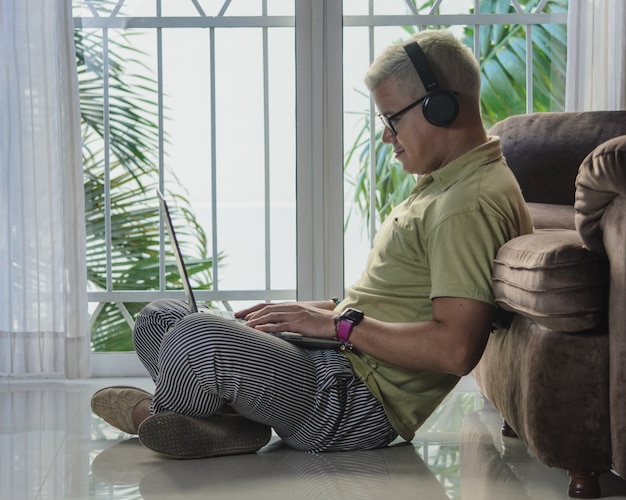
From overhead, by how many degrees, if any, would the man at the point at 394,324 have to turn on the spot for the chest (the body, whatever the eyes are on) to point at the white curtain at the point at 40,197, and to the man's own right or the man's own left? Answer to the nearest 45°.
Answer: approximately 45° to the man's own right

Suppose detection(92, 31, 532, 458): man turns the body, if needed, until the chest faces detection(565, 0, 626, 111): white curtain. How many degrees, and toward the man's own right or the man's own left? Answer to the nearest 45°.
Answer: approximately 135° to the man's own right

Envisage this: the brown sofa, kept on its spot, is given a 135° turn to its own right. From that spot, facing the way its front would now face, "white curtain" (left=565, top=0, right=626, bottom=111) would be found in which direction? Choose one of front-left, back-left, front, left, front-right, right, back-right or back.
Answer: front

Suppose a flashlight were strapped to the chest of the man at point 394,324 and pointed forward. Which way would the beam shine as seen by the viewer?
to the viewer's left

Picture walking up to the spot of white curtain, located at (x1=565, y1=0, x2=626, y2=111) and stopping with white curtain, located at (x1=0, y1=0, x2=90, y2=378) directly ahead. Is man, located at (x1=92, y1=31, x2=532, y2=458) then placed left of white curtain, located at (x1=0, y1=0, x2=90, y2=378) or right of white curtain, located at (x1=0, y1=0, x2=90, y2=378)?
left

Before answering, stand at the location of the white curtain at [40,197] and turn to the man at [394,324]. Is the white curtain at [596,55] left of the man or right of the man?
left

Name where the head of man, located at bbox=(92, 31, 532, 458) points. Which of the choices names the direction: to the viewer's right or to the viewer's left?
to the viewer's left

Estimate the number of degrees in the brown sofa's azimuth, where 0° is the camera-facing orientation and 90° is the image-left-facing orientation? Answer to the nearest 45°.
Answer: approximately 45°
